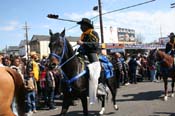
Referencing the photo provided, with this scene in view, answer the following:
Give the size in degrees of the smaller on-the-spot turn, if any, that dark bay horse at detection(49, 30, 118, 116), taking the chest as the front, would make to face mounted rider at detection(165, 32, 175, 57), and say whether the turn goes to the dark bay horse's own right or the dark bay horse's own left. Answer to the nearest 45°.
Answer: approximately 180°

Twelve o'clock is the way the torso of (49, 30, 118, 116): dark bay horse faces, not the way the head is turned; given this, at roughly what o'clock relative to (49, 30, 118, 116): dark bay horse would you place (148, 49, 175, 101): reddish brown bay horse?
(148, 49, 175, 101): reddish brown bay horse is roughly at 6 o'clock from (49, 30, 118, 116): dark bay horse.

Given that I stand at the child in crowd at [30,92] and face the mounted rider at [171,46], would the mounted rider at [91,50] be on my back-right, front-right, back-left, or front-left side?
front-right

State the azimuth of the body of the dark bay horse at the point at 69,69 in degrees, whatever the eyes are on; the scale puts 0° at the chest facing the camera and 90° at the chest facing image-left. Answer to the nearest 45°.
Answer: approximately 45°
